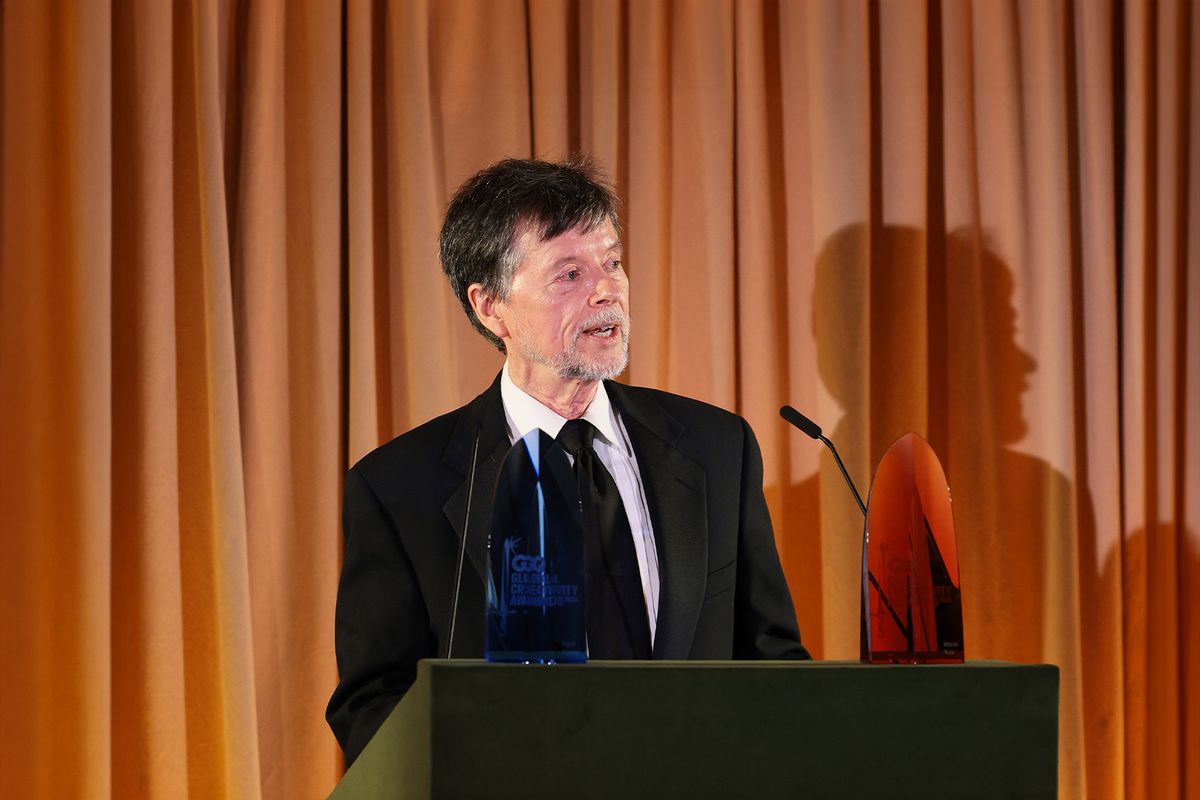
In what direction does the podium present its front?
toward the camera

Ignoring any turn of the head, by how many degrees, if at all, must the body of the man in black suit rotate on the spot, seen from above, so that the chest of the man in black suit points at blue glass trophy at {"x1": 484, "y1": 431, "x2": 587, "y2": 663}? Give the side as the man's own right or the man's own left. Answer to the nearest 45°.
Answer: approximately 45° to the man's own right

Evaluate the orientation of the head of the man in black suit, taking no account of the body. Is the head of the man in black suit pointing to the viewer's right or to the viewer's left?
to the viewer's right

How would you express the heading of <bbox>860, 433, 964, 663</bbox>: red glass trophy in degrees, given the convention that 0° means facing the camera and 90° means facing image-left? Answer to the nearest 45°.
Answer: approximately 0°

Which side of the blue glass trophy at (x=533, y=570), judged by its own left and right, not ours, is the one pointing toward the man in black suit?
back

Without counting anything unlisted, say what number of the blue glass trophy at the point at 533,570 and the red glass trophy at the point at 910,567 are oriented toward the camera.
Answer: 2

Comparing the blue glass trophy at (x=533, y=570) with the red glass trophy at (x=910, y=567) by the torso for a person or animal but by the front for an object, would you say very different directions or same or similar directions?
same or similar directions

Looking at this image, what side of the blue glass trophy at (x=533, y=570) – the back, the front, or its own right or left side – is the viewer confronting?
front

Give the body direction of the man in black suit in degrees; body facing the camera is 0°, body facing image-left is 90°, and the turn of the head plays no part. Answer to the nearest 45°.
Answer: approximately 315°
